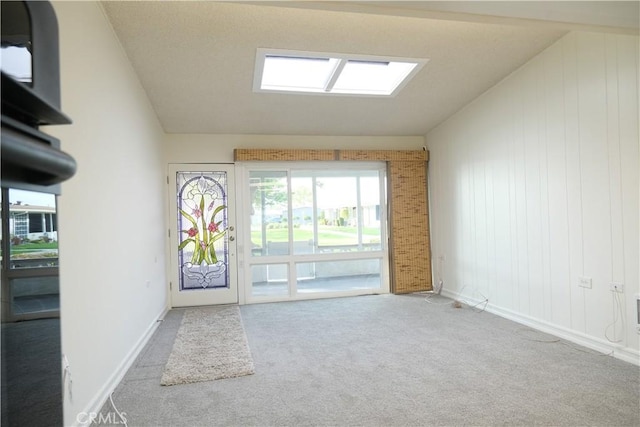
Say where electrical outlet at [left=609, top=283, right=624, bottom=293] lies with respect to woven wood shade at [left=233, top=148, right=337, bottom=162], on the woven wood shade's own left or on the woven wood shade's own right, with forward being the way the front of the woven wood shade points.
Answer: on the woven wood shade's own left

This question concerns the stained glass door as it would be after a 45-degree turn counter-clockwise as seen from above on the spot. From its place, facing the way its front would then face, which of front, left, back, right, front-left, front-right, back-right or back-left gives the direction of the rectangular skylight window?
front

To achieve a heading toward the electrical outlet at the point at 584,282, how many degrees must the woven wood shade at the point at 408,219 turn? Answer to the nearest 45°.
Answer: approximately 45° to its left

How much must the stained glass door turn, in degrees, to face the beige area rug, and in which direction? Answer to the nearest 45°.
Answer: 0° — it already faces it

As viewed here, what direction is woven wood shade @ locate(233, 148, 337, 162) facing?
toward the camera

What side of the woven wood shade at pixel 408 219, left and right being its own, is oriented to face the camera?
front

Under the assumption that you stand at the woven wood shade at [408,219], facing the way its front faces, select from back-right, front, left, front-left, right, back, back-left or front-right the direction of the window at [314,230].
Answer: right

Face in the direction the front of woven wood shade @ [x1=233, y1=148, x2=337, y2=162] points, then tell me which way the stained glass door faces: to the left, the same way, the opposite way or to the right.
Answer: the same way

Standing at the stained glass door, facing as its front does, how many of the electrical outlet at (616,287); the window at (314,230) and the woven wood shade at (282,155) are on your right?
0

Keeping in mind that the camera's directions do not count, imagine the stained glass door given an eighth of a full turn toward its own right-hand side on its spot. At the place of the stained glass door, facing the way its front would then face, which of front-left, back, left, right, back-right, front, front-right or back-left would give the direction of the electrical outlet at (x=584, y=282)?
left

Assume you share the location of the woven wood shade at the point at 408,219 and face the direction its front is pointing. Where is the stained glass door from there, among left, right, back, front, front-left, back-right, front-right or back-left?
right

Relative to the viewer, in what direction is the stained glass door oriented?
toward the camera

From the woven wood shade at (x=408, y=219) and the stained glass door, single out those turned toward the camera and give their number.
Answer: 2

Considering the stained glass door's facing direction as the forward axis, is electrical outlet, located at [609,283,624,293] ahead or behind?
ahead

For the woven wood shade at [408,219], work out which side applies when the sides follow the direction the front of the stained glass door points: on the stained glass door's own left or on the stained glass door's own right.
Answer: on the stained glass door's own left

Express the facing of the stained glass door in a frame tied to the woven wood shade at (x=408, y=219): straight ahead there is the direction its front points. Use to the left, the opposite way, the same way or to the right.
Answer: the same way
